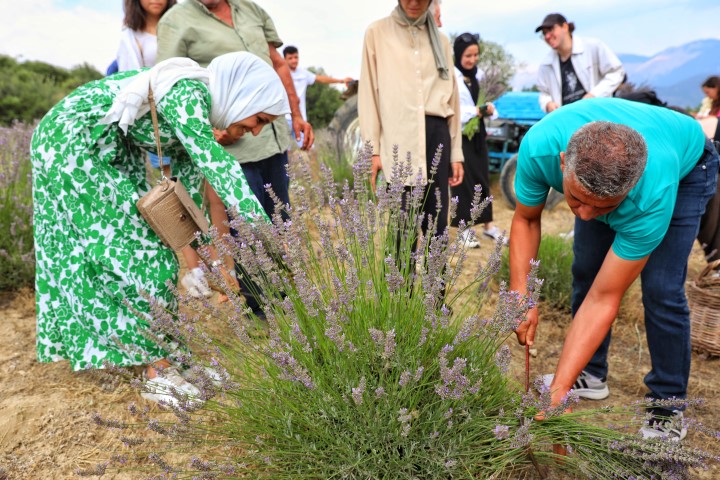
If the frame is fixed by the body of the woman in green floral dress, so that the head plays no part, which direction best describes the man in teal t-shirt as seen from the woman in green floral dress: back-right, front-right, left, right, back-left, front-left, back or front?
front-right

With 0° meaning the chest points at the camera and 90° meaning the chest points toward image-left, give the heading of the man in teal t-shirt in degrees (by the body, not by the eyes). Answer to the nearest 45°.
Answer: approximately 45°

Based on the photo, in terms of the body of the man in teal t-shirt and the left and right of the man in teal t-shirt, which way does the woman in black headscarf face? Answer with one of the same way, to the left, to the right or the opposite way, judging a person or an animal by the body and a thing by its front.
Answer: to the left

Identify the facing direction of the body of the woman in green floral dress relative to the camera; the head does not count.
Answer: to the viewer's right

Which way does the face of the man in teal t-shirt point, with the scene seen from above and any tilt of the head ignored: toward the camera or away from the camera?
toward the camera

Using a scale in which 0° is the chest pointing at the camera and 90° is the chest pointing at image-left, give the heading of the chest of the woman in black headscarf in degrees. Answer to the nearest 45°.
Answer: approximately 315°

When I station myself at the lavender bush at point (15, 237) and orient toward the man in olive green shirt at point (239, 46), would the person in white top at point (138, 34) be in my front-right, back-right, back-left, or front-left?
front-left

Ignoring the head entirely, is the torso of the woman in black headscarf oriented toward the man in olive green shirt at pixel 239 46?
no

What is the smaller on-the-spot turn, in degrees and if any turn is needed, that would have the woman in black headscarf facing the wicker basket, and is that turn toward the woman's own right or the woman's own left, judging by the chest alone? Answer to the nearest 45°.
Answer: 0° — they already face it

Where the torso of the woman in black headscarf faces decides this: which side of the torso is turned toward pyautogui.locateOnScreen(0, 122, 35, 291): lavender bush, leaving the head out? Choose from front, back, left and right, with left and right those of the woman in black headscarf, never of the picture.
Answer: right

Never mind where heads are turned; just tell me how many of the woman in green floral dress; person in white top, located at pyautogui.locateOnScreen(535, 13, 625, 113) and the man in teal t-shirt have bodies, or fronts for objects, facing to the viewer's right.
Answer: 1

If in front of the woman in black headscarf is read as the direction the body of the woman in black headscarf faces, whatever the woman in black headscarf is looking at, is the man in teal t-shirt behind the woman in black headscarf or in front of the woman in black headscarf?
in front

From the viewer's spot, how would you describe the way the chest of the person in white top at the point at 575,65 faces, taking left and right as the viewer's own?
facing the viewer and to the left of the viewer

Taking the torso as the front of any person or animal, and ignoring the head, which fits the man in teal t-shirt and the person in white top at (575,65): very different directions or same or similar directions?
same or similar directions

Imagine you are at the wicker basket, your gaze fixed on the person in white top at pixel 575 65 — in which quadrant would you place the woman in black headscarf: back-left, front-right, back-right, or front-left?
front-left

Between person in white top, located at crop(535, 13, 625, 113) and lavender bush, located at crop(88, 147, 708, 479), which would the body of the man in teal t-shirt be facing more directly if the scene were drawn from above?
the lavender bush

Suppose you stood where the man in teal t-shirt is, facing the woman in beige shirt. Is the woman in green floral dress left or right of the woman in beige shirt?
left

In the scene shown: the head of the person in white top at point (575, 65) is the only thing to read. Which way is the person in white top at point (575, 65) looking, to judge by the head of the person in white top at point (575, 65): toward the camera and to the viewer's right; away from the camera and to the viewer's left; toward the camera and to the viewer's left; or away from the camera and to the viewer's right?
toward the camera and to the viewer's left
